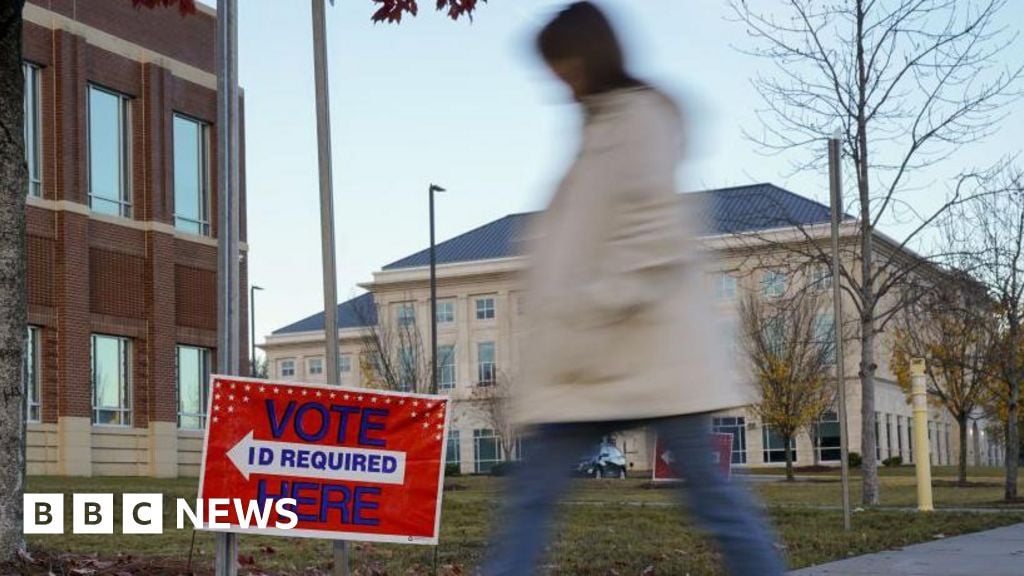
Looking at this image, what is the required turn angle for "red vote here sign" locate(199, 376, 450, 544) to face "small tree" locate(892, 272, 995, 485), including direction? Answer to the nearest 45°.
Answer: approximately 135° to its left

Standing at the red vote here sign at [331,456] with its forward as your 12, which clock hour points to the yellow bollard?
The yellow bollard is roughly at 7 o'clock from the red vote here sign.

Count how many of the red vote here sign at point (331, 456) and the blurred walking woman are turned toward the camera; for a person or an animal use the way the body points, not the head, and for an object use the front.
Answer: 1

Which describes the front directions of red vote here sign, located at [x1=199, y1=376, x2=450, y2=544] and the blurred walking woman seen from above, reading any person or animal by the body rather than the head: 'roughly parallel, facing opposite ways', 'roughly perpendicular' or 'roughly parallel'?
roughly perpendicular
